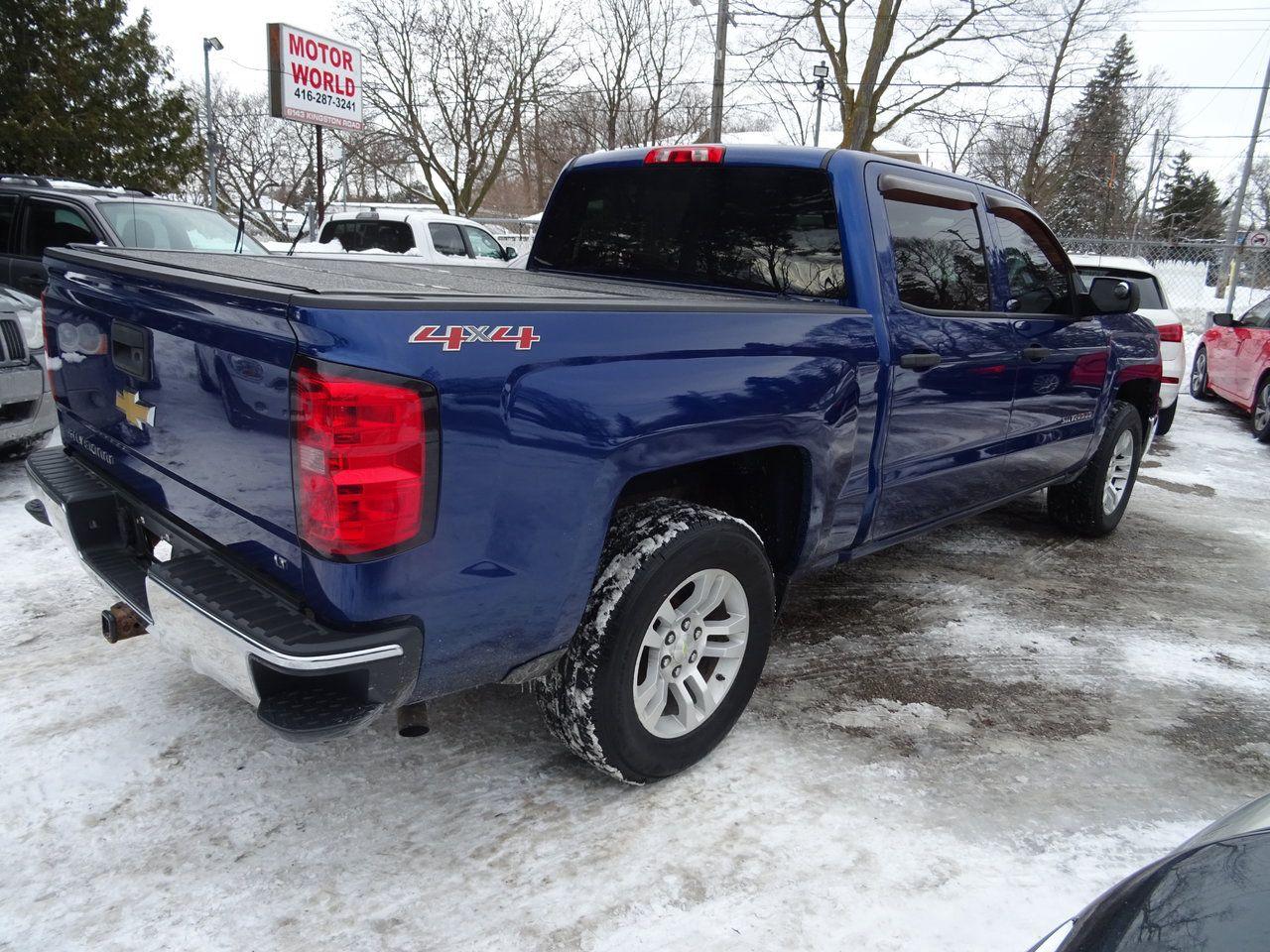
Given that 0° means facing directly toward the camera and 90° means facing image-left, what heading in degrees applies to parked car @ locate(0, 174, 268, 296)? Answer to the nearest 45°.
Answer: approximately 315°

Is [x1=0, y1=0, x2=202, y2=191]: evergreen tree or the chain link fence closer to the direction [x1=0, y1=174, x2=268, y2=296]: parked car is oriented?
the chain link fence

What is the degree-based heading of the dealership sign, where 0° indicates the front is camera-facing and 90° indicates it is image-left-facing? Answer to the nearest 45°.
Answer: approximately 315°

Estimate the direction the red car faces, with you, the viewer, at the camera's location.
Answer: facing away from the viewer and to the left of the viewer

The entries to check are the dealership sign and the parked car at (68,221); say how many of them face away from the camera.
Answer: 0

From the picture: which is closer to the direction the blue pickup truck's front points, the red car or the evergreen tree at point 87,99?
the red car

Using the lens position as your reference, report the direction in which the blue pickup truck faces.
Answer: facing away from the viewer and to the right of the viewer

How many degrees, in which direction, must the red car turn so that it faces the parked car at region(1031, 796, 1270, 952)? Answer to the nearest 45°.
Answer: approximately 135° to its left

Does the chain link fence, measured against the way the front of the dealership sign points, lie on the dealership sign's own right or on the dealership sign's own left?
on the dealership sign's own left

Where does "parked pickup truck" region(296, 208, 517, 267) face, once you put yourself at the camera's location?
facing away from the viewer and to the right of the viewer
